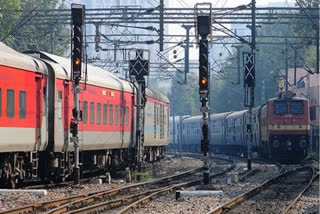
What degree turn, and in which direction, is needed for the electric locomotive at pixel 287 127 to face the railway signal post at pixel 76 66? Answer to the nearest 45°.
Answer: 0° — it already faces it

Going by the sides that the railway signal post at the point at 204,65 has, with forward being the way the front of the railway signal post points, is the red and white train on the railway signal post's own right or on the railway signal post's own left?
on the railway signal post's own right

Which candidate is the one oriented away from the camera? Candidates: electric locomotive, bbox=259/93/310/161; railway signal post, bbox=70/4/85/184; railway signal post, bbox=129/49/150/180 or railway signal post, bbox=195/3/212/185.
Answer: railway signal post, bbox=129/49/150/180

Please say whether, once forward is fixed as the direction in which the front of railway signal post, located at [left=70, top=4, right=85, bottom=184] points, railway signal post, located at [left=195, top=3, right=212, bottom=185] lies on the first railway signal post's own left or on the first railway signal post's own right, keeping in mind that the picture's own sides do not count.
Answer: on the first railway signal post's own left

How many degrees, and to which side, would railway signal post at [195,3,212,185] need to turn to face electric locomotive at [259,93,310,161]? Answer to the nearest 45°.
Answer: approximately 180°

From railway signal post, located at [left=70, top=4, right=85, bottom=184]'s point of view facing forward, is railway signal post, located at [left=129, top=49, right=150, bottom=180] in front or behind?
behind

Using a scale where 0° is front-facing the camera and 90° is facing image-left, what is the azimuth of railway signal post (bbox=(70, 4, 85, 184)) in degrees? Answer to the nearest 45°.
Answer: approximately 0°

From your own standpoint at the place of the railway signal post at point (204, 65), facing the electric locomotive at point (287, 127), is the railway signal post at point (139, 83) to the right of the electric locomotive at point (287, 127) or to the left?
left

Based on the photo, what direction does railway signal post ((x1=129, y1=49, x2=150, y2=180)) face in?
away from the camera

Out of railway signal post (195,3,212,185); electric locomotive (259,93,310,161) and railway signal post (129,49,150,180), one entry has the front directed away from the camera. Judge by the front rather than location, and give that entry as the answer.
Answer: railway signal post (129,49,150,180)

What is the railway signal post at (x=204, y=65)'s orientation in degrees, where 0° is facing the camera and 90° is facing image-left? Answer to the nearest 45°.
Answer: approximately 0°
